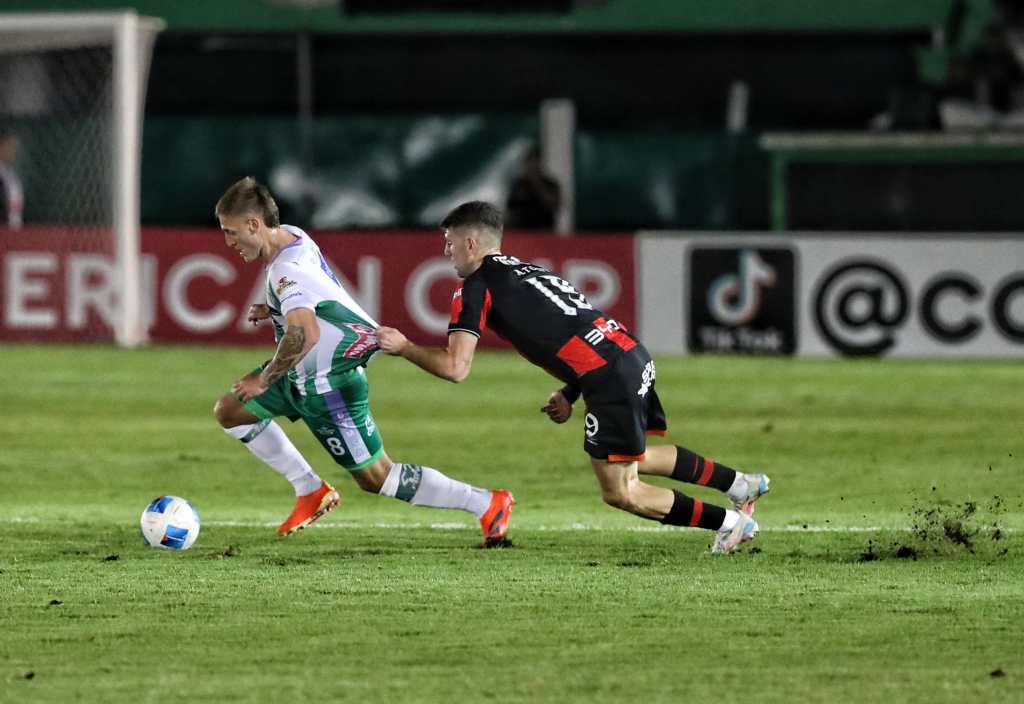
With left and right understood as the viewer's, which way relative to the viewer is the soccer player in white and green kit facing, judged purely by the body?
facing to the left of the viewer

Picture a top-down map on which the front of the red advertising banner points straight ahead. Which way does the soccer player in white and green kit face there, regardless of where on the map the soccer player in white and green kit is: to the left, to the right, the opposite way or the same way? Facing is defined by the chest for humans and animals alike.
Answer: to the right

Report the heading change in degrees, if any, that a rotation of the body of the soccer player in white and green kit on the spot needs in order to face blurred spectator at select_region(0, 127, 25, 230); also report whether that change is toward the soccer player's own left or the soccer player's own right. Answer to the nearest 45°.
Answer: approximately 90° to the soccer player's own right

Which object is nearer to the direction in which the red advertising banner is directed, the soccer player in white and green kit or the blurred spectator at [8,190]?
the soccer player in white and green kit

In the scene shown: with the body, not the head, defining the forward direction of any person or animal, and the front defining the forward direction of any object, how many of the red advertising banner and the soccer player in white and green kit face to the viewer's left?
1

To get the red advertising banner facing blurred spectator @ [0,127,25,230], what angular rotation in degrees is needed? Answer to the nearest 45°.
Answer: approximately 135° to its right

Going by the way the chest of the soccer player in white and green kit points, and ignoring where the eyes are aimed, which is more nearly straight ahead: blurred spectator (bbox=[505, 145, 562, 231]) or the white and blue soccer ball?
the white and blue soccer ball

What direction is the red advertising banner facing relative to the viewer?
toward the camera

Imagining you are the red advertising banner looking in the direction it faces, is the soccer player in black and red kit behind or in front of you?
in front

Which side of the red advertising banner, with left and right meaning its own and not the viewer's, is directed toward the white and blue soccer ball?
front

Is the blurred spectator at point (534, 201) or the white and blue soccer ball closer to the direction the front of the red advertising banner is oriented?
the white and blue soccer ball

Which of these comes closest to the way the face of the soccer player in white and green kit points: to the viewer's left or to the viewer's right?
to the viewer's left
